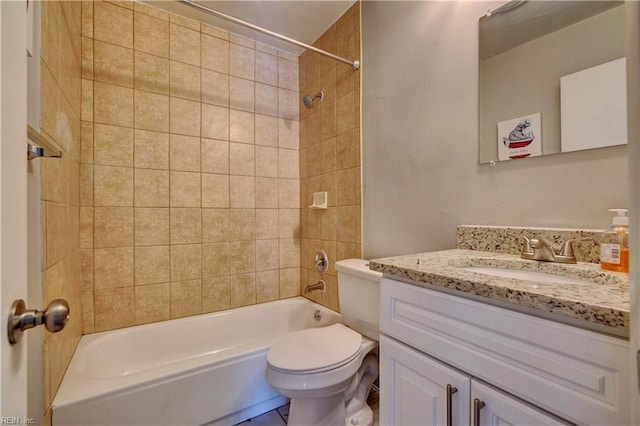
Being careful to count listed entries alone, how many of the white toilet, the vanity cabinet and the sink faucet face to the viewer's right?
0

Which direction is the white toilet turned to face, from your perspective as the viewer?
facing the viewer and to the left of the viewer

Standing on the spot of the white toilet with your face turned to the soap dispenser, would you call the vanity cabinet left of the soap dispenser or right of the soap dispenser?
right

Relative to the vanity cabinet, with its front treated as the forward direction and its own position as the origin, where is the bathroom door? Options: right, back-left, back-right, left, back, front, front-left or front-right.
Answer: front

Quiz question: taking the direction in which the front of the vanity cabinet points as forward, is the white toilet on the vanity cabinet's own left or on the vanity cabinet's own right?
on the vanity cabinet's own right

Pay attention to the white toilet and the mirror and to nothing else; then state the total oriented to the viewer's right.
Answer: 0
